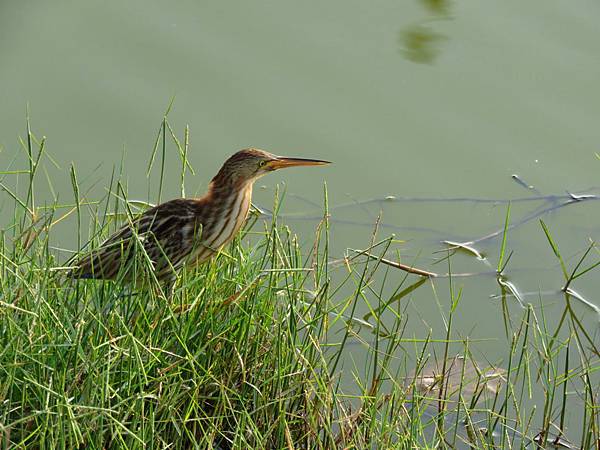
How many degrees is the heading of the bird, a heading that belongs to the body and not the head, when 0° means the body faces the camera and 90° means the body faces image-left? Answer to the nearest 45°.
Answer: approximately 270°
